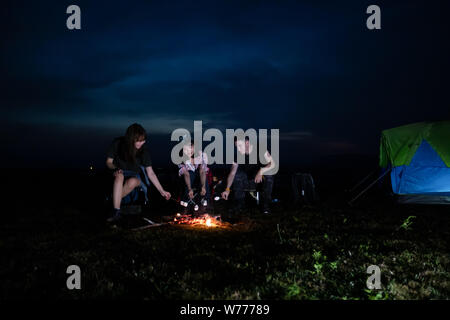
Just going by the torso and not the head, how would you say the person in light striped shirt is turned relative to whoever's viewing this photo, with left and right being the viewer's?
facing the viewer

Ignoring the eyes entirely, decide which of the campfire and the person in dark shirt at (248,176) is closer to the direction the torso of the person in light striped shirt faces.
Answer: the campfire

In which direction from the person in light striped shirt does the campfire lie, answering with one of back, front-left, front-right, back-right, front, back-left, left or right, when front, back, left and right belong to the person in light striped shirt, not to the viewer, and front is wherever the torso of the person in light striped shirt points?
front

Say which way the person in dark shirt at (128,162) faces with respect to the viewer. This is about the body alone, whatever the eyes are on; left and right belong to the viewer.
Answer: facing the viewer and to the right of the viewer

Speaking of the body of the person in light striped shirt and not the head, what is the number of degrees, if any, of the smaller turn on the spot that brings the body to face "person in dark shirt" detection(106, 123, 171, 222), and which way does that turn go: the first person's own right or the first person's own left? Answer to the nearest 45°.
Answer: approximately 45° to the first person's own right

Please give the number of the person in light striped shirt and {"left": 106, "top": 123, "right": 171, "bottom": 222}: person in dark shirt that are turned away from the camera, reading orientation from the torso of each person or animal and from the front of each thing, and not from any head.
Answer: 0

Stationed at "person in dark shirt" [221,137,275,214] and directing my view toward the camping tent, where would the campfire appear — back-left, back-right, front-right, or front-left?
back-right

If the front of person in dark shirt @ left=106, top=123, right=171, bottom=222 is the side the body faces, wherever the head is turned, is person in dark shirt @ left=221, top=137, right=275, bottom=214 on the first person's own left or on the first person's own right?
on the first person's own left
